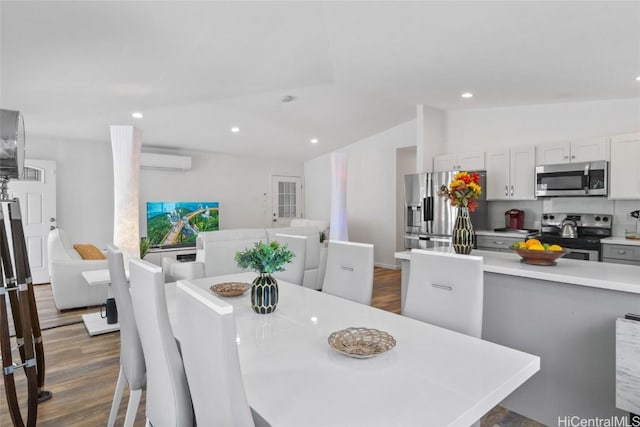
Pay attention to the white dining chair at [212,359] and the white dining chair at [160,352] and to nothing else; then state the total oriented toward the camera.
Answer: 0

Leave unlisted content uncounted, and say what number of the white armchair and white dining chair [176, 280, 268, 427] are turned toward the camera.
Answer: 0

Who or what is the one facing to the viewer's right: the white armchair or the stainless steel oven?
the white armchair

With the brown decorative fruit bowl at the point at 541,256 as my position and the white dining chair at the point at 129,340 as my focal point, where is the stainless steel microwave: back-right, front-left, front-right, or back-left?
back-right

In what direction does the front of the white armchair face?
to the viewer's right

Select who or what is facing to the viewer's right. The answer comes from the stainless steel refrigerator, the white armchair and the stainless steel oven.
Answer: the white armchair

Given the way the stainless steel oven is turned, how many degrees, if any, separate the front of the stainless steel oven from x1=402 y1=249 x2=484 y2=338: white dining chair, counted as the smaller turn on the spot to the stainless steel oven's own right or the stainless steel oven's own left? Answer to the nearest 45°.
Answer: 0° — it already faces it

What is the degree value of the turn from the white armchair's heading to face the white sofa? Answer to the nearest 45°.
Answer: approximately 45° to its right

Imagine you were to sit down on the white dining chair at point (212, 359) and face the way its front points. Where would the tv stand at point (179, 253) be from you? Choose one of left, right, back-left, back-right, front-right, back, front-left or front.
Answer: front-left

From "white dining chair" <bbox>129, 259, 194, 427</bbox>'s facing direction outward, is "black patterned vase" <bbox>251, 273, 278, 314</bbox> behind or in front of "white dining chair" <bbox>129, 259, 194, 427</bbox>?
in front

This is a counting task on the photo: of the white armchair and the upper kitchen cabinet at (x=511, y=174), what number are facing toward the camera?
1

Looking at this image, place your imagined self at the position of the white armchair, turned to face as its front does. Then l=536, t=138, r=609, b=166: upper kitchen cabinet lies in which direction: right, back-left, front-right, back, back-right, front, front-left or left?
front-right
